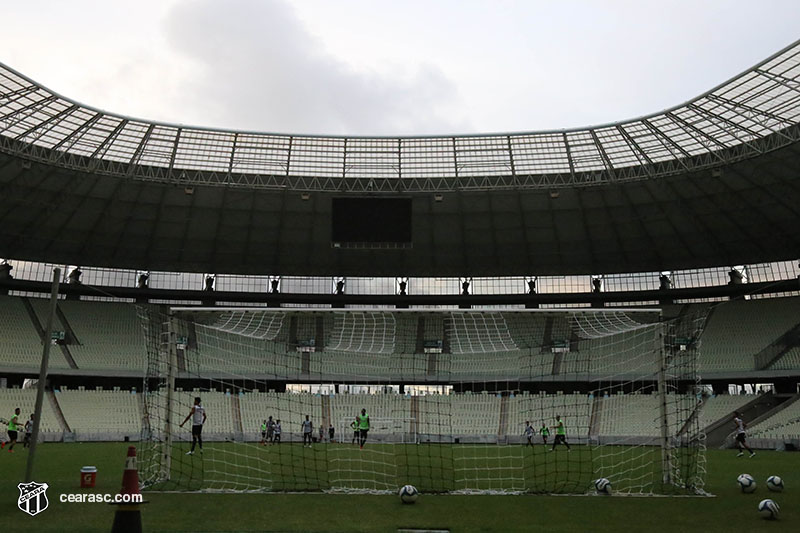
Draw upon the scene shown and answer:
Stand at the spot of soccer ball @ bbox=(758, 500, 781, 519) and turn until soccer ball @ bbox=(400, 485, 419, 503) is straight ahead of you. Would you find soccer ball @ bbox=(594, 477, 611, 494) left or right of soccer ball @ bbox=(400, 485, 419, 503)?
right

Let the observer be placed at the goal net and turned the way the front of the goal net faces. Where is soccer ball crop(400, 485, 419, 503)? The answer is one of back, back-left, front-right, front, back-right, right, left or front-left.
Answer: back

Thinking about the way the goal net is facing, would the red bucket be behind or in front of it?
behind

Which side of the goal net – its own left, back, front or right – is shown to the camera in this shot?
back

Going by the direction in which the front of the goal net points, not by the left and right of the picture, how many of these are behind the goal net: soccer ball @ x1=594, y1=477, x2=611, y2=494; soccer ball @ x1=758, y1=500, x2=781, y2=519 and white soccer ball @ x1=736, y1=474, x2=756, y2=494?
3

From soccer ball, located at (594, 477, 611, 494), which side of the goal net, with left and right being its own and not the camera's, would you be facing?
right

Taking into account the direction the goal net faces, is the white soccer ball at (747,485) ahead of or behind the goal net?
behind
